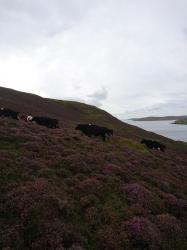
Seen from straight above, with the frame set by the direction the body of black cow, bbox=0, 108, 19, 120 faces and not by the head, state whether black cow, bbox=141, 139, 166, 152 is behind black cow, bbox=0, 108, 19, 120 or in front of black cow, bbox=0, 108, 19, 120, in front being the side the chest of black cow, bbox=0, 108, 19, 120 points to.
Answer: behind

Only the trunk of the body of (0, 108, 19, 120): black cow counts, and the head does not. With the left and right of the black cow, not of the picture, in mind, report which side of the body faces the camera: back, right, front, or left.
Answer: left
